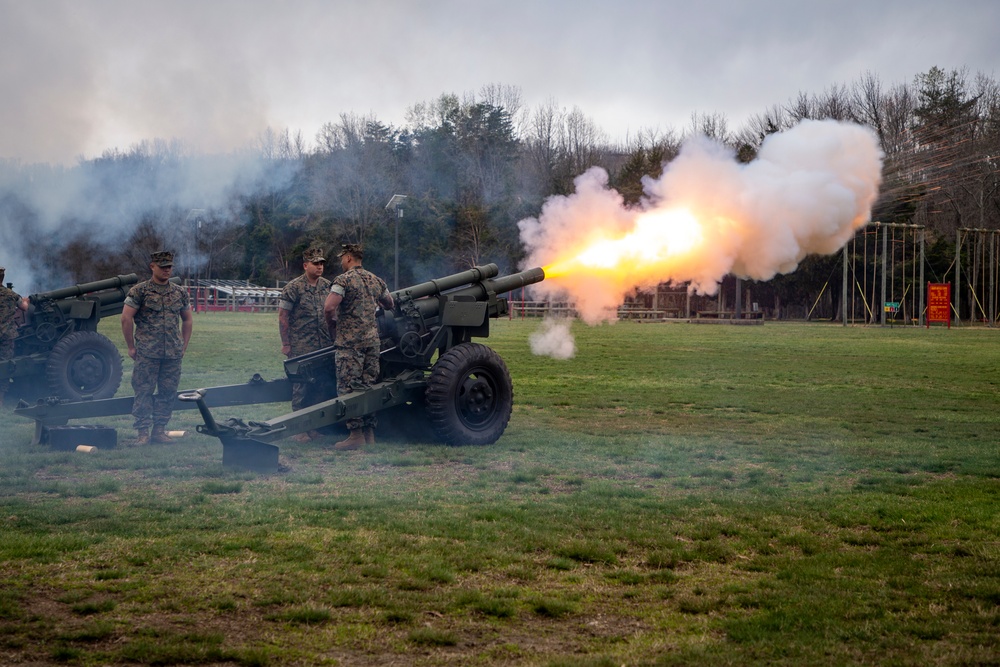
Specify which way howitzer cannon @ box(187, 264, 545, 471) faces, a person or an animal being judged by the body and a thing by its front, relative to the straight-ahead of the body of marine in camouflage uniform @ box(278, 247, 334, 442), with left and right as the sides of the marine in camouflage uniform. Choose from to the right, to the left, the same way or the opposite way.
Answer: to the left

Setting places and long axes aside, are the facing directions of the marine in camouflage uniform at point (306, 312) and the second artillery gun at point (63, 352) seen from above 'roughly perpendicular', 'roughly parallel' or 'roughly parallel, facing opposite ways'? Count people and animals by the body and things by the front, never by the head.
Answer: roughly perpendicular

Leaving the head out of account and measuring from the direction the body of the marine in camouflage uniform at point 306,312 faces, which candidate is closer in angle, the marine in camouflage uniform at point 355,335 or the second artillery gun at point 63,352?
the marine in camouflage uniform

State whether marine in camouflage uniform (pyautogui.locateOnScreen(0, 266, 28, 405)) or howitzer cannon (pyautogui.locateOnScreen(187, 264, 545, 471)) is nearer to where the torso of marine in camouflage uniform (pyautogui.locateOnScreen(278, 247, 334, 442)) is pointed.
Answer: the howitzer cannon

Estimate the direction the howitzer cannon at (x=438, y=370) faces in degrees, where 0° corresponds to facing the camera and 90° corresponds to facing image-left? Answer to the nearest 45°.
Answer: approximately 225°
